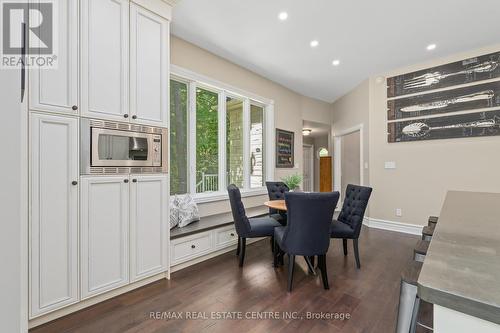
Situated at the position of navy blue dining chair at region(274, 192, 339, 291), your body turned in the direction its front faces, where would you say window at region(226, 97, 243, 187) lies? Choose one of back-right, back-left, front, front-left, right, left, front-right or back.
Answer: front

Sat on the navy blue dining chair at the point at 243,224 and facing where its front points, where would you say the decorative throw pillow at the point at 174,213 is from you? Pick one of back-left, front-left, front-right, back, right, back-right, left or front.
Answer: back

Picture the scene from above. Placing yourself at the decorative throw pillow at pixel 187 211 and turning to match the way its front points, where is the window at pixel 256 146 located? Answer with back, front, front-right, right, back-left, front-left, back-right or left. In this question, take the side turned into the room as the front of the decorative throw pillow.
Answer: left

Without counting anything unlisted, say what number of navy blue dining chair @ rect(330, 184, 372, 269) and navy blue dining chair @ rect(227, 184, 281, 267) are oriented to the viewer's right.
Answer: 1

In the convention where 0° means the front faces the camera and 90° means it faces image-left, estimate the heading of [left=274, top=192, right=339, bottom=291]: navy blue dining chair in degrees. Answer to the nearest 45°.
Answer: approximately 135°

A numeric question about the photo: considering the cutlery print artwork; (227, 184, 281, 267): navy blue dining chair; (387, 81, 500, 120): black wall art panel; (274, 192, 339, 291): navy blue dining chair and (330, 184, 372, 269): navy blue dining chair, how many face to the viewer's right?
1

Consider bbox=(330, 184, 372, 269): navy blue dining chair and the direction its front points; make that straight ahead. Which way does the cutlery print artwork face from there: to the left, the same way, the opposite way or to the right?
the same way

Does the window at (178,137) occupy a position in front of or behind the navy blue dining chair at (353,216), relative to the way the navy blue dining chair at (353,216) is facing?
in front

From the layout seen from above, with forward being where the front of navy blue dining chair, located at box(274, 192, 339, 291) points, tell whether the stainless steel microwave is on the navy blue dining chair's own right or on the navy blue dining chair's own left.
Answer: on the navy blue dining chair's own left

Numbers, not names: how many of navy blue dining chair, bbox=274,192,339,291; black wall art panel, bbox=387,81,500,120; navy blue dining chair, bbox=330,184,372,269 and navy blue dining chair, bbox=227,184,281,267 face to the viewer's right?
1

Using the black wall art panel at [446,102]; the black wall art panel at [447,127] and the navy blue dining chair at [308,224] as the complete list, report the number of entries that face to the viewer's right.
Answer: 0

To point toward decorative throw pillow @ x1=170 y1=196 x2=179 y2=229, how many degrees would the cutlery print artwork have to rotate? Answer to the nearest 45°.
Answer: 0° — it already faces it

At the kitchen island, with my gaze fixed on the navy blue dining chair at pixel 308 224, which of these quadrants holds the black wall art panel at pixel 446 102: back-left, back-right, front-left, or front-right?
front-right

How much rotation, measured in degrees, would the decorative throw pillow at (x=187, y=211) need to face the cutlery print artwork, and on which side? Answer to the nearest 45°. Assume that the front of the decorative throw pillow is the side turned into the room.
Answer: approximately 45° to its left

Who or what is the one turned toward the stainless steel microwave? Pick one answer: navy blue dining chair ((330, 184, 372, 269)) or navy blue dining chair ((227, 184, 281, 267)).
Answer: navy blue dining chair ((330, 184, 372, 269))

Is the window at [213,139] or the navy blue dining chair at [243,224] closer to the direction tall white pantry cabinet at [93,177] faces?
the navy blue dining chair

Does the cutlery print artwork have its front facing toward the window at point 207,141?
yes

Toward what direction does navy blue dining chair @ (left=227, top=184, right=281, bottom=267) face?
to the viewer's right

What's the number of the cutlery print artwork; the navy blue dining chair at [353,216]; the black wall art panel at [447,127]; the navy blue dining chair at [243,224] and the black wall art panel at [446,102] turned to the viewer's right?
1

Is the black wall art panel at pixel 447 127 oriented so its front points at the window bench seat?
yes

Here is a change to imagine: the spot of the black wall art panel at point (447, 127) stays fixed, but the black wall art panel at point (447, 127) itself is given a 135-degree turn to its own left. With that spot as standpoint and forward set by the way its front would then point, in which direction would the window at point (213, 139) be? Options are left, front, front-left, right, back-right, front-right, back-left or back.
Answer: back-right
